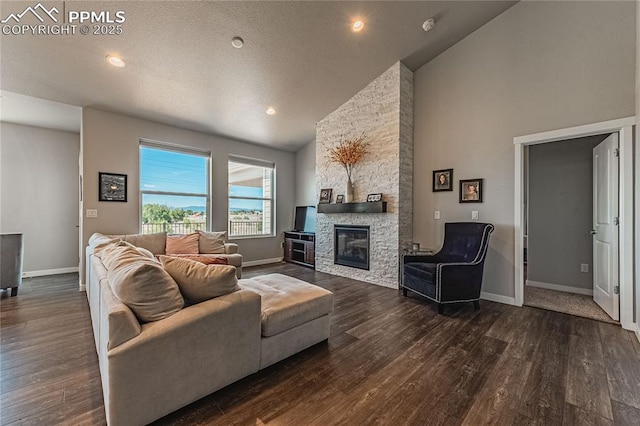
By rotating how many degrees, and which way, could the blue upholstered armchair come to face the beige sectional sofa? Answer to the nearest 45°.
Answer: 0° — it already faces it

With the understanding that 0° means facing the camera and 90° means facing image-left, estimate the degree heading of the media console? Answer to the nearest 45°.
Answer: approximately 45°

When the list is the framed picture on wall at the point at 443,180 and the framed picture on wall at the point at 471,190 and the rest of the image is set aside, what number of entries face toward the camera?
2

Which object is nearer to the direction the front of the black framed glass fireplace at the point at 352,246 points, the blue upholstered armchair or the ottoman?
the ottoman

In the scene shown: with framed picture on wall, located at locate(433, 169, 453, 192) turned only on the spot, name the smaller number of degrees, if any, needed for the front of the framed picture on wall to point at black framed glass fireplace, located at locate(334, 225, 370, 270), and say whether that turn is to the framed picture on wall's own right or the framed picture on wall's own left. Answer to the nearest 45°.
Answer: approximately 90° to the framed picture on wall's own right

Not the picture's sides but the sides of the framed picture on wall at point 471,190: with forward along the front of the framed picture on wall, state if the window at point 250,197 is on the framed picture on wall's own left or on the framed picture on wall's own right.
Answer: on the framed picture on wall's own right

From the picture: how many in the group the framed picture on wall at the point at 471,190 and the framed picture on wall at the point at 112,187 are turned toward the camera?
2
